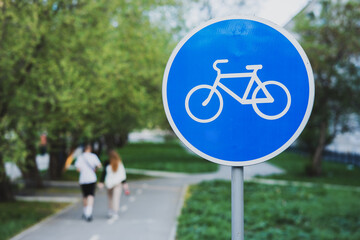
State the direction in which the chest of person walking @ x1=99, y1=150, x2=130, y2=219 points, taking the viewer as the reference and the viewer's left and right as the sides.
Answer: facing away from the viewer

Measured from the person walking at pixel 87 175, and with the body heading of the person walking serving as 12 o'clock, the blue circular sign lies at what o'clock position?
The blue circular sign is roughly at 6 o'clock from the person walking.

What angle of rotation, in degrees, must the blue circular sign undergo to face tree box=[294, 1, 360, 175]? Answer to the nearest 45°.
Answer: approximately 180°

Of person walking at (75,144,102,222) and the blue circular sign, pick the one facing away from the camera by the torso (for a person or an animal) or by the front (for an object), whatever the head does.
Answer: the person walking

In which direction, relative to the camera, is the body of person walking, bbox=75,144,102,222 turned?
away from the camera

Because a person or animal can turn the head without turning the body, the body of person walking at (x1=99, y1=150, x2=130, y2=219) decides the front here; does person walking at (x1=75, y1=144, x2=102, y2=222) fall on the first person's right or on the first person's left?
on the first person's left

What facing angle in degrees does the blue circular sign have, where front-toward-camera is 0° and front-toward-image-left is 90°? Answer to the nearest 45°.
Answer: approximately 0°

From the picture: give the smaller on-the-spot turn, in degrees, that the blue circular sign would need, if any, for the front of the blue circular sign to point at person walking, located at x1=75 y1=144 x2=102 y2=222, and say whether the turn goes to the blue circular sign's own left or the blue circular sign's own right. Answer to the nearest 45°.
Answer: approximately 135° to the blue circular sign's own right

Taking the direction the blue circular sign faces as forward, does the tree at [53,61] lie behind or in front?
behind

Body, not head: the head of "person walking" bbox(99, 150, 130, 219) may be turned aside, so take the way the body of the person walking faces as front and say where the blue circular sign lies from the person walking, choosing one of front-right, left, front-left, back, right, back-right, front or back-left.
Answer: back

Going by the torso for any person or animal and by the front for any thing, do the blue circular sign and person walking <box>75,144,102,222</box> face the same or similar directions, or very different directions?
very different directions

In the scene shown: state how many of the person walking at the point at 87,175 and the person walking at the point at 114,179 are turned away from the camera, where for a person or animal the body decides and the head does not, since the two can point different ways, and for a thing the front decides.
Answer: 2

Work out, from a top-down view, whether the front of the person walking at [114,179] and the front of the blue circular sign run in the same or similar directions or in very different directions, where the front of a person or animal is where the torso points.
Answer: very different directions
